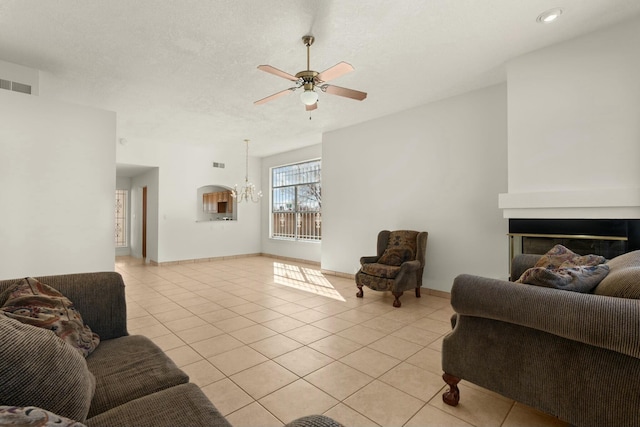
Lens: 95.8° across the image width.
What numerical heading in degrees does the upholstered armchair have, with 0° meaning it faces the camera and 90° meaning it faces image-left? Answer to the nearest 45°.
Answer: approximately 45°

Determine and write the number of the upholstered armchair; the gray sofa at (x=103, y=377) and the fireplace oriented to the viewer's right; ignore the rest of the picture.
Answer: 1

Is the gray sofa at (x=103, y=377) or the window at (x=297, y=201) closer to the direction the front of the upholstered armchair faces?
the gray sofa

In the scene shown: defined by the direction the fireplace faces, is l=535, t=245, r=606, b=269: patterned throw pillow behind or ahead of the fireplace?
ahead

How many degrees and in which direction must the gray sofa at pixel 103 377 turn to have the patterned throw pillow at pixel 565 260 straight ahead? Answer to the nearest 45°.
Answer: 0° — it already faces it

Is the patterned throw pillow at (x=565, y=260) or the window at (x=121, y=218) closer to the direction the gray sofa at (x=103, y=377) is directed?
the patterned throw pillow

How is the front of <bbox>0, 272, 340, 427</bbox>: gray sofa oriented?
to the viewer's right

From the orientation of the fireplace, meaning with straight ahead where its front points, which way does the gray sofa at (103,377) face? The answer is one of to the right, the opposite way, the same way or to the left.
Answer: the opposite way

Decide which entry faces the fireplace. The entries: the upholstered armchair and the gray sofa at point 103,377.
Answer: the gray sofa

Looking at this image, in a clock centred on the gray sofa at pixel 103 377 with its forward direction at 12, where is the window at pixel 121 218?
The window is roughly at 9 o'clock from the gray sofa.
